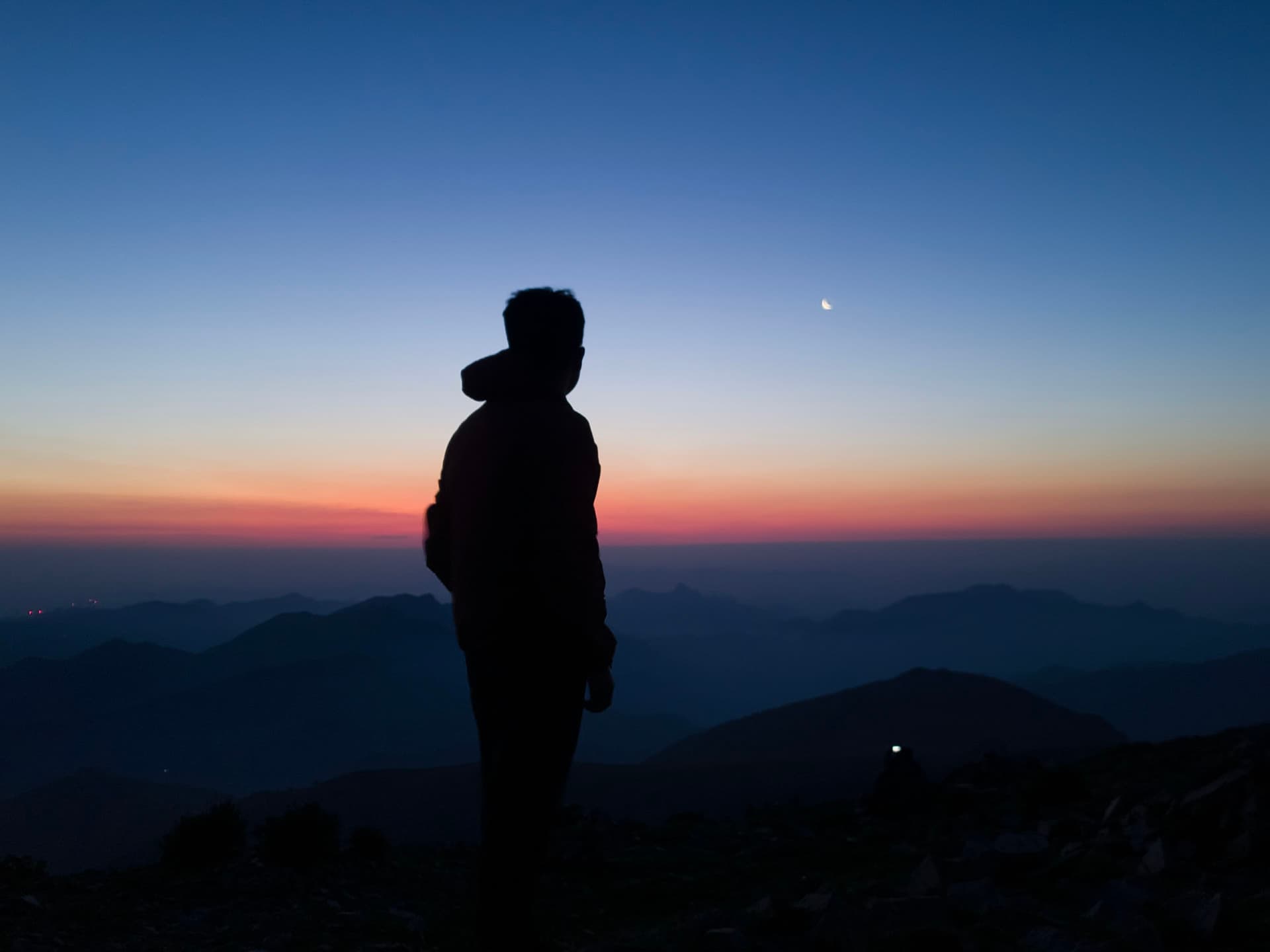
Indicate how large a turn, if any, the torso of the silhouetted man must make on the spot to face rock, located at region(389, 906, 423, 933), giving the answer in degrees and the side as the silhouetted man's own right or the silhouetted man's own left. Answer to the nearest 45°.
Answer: approximately 45° to the silhouetted man's own left

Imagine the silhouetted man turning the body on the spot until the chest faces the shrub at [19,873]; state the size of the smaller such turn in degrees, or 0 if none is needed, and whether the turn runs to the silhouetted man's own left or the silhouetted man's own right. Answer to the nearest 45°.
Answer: approximately 90° to the silhouetted man's own left

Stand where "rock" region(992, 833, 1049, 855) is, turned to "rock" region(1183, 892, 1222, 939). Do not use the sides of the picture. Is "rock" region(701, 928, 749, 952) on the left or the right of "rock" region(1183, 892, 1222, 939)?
right

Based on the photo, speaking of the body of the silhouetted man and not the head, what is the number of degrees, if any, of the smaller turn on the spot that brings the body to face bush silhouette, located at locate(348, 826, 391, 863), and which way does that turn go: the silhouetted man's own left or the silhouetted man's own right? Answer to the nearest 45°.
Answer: approximately 45° to the silhouetted man's own left

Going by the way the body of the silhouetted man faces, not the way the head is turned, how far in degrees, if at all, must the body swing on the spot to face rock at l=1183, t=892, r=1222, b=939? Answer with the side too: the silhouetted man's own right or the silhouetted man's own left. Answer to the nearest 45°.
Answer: approximately 45° to the silhouetted man's own right

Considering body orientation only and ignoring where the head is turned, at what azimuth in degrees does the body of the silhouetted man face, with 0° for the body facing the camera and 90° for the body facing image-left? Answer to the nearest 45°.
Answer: approximately 225°
